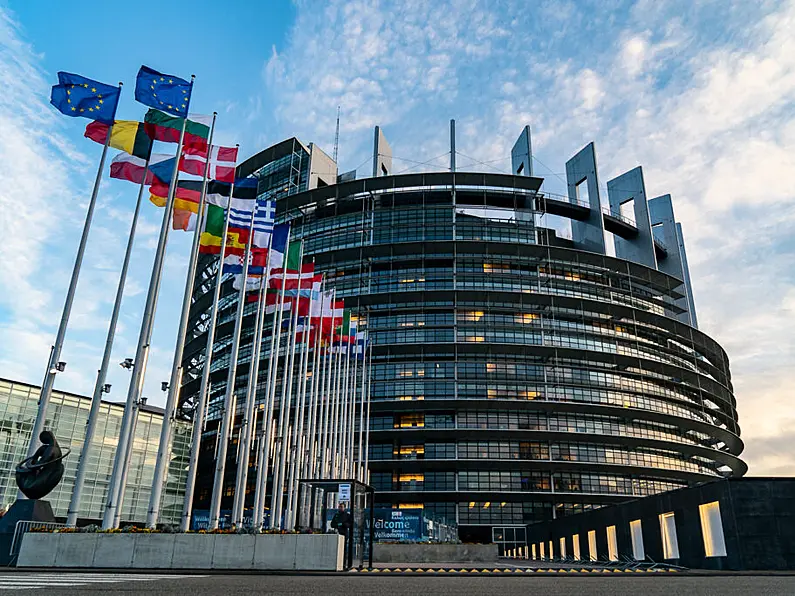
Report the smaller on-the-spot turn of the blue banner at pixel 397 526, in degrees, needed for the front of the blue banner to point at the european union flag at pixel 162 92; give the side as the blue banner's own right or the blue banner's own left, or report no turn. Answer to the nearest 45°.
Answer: approximately 45° to the blue banner's own right

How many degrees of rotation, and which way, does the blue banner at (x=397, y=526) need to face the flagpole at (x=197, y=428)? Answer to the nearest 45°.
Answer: approximately 45° to its right

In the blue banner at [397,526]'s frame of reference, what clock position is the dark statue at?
The dark statue is roughly at 1 o'clock from the blue banner.

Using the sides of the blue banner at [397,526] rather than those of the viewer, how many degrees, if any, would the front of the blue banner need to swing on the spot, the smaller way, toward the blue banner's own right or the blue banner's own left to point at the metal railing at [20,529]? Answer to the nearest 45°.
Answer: approximately 45° to the blue banner's own right

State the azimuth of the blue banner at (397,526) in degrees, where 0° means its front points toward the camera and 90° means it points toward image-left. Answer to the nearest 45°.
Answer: approximately 0°

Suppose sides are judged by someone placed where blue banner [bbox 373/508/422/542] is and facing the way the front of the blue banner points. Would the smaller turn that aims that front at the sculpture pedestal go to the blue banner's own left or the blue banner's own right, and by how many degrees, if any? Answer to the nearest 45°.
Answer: approximately 45° to the blue banner's own right

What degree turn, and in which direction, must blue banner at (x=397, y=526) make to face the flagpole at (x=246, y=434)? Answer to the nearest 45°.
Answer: approximately 45° to its right

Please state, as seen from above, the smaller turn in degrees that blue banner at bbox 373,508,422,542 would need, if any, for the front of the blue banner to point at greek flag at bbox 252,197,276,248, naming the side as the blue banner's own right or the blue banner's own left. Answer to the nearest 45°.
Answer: approximately 45° to the blue banner's own right
